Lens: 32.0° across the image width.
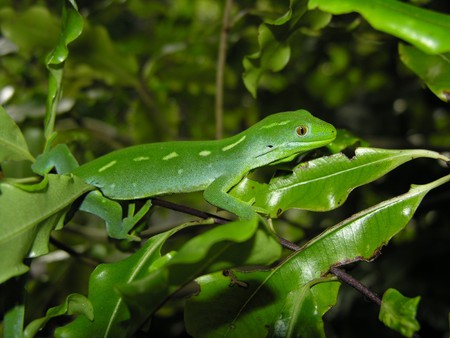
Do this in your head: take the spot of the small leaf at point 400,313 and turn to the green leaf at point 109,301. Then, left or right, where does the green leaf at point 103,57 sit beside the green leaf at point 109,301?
right

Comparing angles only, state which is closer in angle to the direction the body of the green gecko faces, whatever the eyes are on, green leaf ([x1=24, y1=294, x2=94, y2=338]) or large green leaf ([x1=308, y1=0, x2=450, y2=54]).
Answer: the large green leaf

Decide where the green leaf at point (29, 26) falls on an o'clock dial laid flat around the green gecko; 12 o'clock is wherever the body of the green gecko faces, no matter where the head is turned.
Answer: The green leaf is roughly at 8 o'clock from the green gecko.

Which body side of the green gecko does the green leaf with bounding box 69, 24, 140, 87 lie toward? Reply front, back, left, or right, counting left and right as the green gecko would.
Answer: left

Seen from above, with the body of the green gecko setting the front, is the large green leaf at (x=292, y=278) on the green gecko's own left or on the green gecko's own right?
on the green gecko's own right

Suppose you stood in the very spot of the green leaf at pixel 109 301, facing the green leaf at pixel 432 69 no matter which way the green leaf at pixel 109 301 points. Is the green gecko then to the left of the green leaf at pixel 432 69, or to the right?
left

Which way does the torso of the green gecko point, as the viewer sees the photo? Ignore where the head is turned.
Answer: to the viewer's right
